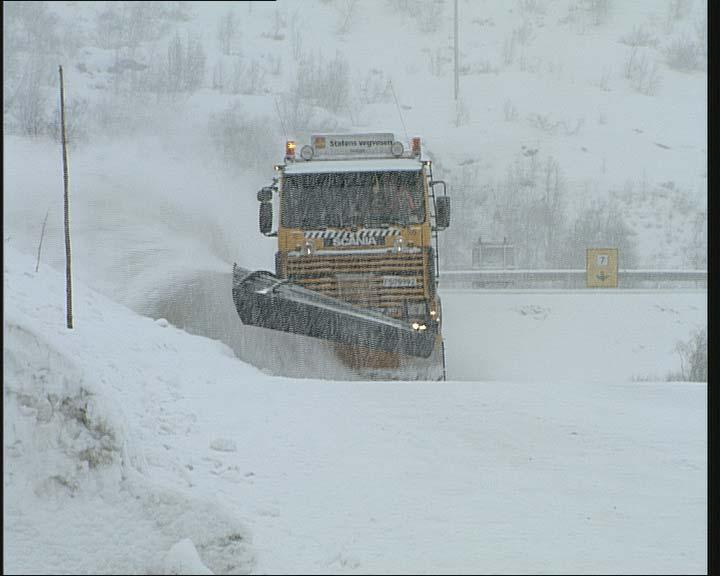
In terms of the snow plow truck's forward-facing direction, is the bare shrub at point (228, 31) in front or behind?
behind

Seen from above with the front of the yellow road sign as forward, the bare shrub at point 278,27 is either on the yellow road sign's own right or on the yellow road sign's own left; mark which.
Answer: on the yellow road sign's own right

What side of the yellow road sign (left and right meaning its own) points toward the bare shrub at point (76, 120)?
right

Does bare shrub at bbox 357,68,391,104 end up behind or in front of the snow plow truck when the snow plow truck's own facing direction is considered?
behind

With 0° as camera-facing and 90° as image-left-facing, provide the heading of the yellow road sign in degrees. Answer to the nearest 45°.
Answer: approximately 0°

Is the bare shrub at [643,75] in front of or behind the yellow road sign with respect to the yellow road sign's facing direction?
behind

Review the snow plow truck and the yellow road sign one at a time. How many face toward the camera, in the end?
2

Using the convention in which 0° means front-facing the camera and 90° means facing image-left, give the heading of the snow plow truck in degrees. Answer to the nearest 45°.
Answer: approximately 0°

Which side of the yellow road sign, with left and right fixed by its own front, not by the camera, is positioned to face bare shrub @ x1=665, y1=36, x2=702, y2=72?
back

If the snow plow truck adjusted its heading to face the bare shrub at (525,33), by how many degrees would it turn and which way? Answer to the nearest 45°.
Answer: approximately 180°

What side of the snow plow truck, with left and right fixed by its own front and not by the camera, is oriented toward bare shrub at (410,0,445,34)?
back
